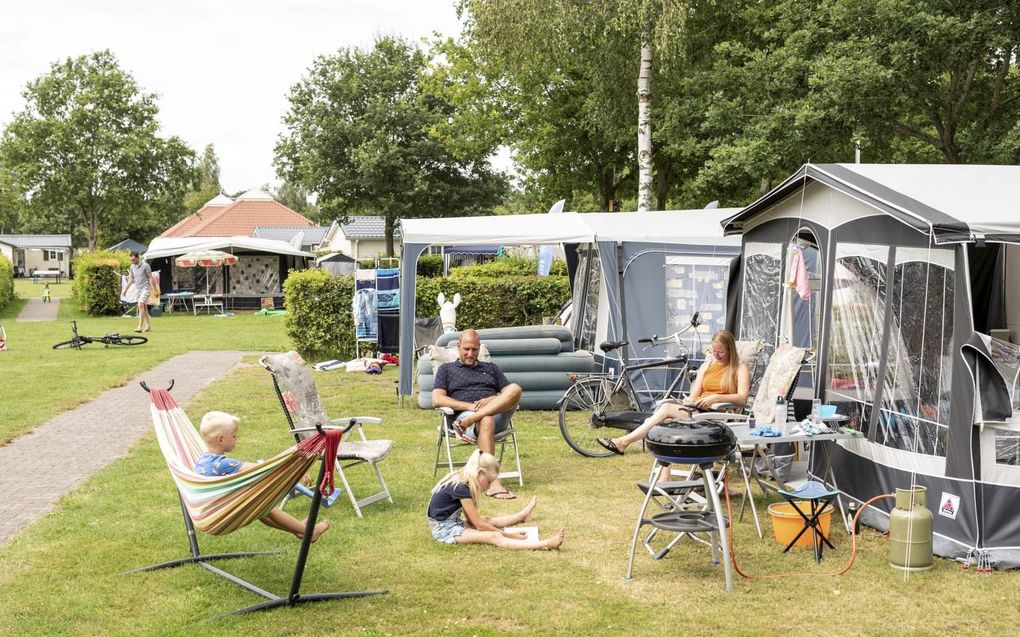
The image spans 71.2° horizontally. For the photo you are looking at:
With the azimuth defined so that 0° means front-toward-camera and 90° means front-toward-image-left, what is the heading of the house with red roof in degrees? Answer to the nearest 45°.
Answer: approximately 0°

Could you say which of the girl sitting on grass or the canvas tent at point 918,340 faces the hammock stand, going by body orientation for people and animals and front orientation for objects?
the canvas tent

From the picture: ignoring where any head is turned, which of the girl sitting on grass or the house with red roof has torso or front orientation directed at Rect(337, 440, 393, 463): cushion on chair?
the house with red roof

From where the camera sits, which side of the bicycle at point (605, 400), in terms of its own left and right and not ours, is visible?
right

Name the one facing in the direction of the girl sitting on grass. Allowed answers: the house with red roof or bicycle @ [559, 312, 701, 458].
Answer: the house with red roof

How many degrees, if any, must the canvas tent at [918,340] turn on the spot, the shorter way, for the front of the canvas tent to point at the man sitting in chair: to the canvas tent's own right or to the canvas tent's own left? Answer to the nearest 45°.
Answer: approximately 45° to the canvas tent's own right

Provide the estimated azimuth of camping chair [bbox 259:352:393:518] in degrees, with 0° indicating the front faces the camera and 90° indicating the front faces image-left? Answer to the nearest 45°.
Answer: approximately 315°

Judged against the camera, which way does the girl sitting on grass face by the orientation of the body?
to the viewer's right

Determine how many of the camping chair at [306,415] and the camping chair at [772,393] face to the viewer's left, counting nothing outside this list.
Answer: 1

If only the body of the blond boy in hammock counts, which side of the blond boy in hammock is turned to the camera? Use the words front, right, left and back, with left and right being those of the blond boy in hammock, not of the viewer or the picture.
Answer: right

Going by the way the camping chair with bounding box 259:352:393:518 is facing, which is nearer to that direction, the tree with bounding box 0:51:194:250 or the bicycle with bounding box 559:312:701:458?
the bicycle
